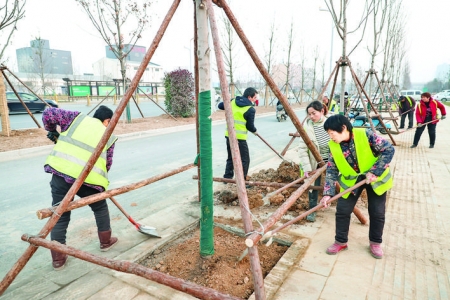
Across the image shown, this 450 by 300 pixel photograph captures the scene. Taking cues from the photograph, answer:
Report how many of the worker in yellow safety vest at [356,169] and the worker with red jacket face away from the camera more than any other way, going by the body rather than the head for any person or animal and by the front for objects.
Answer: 0

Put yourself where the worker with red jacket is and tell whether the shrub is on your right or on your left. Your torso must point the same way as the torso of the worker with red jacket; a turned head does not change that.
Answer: on your right

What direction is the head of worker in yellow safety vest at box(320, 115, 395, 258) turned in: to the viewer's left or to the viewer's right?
to the viewer's left

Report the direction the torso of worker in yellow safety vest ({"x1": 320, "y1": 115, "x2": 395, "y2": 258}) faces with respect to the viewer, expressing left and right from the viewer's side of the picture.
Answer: facing the viewer and to the left of the viewer

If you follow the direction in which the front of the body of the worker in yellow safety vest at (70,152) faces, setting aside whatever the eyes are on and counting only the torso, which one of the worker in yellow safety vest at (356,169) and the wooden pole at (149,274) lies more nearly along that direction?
the worker in yellow safety vest

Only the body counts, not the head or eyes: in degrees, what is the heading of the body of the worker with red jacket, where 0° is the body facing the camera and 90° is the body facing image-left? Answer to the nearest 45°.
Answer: approximately 45°

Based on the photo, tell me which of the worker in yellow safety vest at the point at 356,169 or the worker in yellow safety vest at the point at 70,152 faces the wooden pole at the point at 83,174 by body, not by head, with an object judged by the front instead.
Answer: the worker in yellow safety vest at the point at 356,169

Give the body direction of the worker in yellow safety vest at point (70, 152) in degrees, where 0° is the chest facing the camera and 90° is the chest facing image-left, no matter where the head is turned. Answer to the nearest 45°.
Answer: approximately 225°

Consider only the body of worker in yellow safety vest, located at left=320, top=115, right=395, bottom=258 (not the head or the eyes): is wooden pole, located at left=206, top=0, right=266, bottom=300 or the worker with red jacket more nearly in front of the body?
the wooden pole

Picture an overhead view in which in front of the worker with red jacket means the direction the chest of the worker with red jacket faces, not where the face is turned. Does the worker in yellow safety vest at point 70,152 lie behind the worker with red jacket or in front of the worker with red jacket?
in front

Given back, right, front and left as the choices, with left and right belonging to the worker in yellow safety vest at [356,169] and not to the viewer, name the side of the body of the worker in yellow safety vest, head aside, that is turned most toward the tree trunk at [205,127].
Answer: front

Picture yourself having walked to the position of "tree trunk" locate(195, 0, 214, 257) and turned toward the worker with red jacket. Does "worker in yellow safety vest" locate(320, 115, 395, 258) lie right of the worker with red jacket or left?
right

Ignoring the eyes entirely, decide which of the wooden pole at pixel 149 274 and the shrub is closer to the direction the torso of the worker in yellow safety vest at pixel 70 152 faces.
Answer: the shrub

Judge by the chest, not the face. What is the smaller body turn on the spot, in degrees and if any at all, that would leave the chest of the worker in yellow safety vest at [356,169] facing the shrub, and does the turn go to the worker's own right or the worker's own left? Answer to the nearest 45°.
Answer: approximately 90° to the worker's own right
